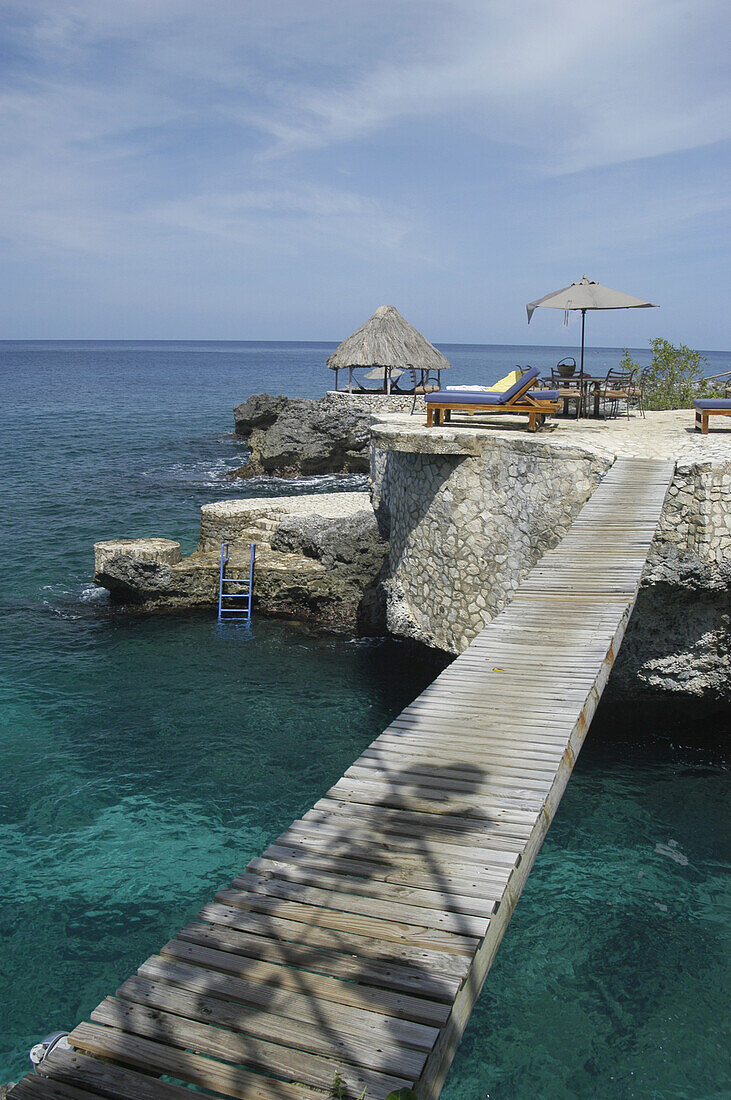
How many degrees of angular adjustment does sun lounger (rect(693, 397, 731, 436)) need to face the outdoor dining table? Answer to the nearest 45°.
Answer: approximately 45° to its right

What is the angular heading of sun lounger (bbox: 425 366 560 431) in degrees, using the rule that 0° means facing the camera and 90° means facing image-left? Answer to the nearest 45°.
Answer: approximately 90°

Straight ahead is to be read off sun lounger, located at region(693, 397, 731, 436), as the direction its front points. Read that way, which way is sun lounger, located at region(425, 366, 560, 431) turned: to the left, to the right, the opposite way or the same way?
the same way

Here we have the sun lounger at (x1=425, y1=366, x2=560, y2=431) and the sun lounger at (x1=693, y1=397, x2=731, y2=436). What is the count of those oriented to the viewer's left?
2

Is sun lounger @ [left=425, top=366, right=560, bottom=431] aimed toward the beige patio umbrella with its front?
no

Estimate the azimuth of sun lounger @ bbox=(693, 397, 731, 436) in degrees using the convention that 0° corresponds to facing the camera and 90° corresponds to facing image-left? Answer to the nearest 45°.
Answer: approximately 90°

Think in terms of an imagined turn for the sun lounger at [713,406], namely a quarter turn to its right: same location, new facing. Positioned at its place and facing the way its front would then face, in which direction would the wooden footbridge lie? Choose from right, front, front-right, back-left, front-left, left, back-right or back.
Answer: back

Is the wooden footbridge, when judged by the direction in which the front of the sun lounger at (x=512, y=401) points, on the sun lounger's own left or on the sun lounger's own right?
on the sun lounger's own left

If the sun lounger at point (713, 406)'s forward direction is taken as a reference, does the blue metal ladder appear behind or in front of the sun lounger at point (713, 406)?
in front

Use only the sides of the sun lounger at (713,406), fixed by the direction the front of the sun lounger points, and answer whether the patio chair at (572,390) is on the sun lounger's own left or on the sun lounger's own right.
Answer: on the sun lounger's own right

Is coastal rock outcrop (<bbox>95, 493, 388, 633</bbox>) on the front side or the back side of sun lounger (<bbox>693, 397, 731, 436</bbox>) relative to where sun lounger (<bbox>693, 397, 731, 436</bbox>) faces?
on the front side
